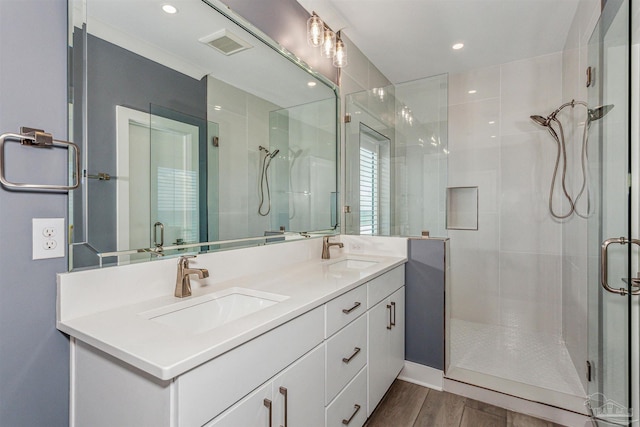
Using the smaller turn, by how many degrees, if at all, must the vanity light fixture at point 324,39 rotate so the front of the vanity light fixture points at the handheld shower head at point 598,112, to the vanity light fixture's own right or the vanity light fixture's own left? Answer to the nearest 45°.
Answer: approximately 45° to the vanity light fixture's own left

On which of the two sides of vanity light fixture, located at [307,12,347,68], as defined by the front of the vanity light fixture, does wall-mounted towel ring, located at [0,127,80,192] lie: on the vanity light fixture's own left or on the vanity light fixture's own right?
on the vanity light fixture's own right

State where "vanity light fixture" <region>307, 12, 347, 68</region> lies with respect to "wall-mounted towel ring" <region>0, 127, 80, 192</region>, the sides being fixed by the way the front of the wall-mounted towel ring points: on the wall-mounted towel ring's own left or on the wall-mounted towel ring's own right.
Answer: on the wall-mounted towel ring's own left

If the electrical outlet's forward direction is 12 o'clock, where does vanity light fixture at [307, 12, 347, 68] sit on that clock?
The vanity light fixture is roughly at 10 o'clock from the electrical outlet.
